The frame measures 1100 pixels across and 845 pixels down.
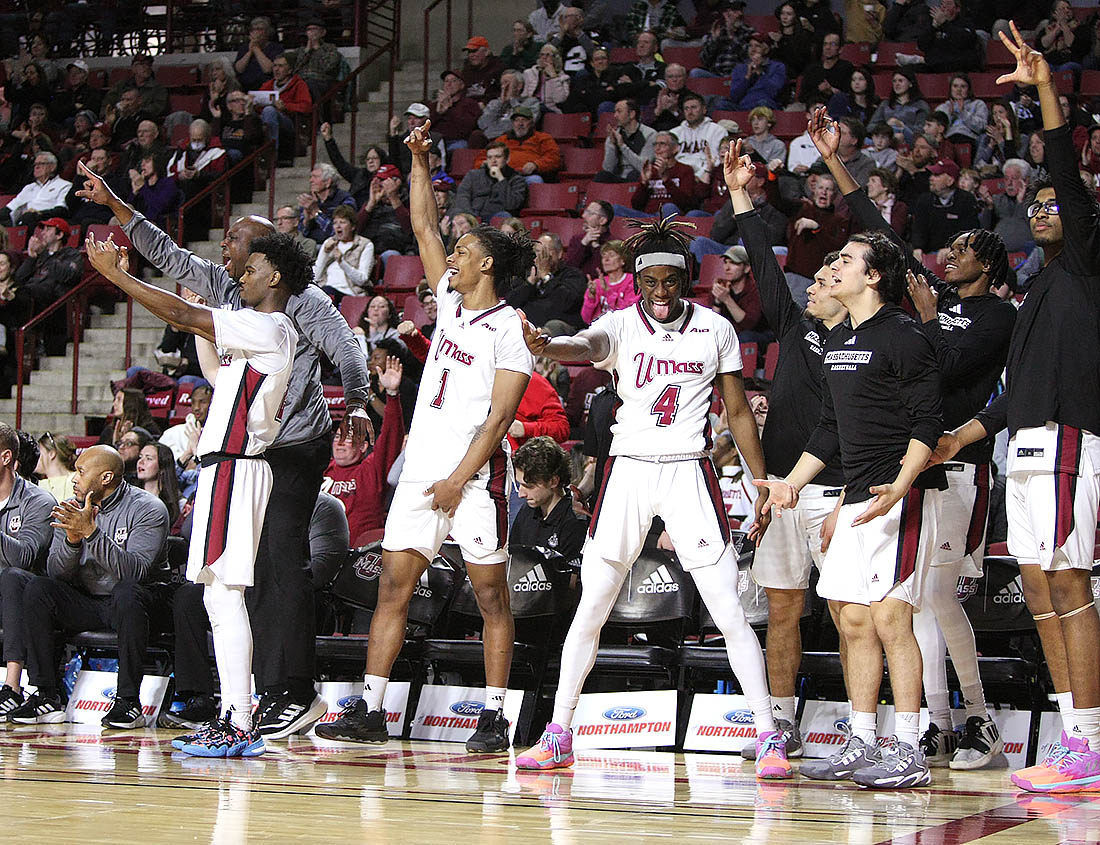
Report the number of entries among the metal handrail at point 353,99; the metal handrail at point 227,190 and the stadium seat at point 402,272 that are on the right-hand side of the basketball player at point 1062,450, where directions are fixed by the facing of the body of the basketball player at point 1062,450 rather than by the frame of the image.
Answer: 3

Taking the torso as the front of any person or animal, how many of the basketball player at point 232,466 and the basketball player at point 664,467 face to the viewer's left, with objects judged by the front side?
1

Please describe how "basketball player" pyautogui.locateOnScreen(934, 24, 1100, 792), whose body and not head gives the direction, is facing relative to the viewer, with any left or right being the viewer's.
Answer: facing the viewer and to the left of the viewer

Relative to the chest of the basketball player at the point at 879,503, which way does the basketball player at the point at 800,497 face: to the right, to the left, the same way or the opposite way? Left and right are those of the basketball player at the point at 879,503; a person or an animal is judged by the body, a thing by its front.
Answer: the same way

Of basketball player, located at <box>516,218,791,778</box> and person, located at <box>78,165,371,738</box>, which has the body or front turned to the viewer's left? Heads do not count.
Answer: person, located at <box>78,165,371,738</box>

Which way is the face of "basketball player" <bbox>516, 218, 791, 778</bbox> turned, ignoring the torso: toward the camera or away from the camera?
toward the camera

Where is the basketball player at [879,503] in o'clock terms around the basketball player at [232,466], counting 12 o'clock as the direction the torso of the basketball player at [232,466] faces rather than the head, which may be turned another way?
the basketball player at [879,503] is roughly at 7 o'clock from the basketball player at [232,466].

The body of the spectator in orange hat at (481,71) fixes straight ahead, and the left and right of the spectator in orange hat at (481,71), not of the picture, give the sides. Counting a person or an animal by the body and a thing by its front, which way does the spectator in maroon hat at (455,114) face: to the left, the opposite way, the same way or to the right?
the same way

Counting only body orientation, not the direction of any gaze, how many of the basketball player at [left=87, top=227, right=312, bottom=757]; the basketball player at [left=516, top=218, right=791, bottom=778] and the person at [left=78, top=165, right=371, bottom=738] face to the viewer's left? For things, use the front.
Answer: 2

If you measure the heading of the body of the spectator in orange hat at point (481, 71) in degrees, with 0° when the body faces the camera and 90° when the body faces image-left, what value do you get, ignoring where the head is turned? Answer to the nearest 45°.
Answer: approximately 45°

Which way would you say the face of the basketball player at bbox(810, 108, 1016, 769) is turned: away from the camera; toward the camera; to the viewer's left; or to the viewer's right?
to the viewer's left

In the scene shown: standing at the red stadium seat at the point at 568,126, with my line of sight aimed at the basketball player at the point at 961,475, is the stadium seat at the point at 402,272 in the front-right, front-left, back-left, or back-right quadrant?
front-right

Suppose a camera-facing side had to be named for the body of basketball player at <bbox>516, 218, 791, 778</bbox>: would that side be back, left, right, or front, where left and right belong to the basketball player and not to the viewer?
front

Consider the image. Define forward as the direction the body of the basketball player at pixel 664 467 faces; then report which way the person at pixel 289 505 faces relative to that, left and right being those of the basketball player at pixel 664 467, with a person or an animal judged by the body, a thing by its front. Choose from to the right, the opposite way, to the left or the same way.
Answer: to the right

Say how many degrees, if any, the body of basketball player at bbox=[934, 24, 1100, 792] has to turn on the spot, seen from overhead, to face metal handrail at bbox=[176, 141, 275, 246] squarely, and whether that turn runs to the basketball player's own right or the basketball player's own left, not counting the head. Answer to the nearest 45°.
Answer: approximately 90° to the basketball player's own right

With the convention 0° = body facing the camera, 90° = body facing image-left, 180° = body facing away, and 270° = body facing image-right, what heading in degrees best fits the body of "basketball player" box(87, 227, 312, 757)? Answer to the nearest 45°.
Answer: approximately 90°

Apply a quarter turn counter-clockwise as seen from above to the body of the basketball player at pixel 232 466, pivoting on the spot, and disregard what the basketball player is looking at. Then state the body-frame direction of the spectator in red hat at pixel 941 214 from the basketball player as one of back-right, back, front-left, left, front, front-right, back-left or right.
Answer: back-left
